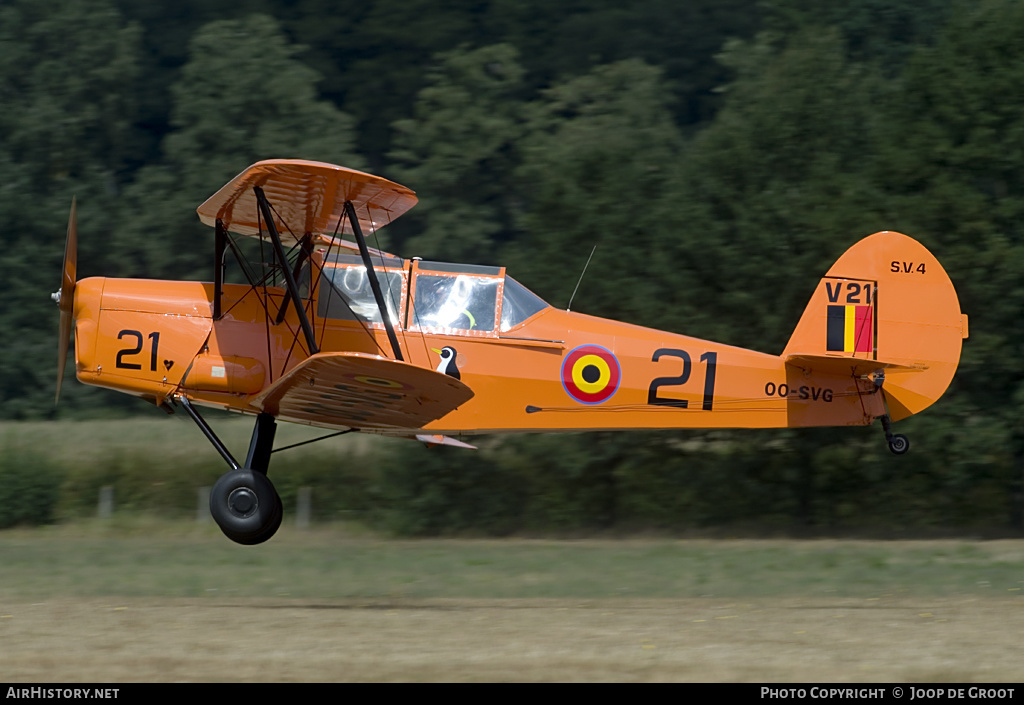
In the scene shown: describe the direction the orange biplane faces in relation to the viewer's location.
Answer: facing to the left of the viewer
